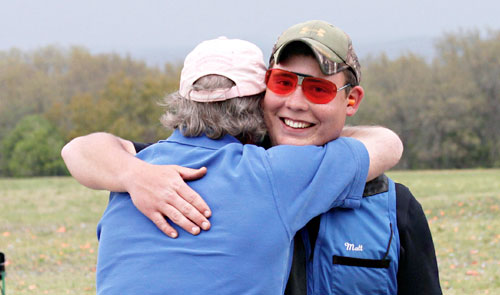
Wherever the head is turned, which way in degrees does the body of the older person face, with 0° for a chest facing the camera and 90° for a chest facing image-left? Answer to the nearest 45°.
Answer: approximately 180°

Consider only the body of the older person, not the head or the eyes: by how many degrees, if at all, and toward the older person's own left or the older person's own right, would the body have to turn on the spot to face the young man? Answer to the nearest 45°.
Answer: approximately 45° to the older person's own right
